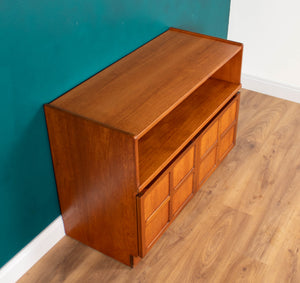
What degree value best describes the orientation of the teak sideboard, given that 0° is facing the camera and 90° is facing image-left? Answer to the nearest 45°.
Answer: approximately 315°
